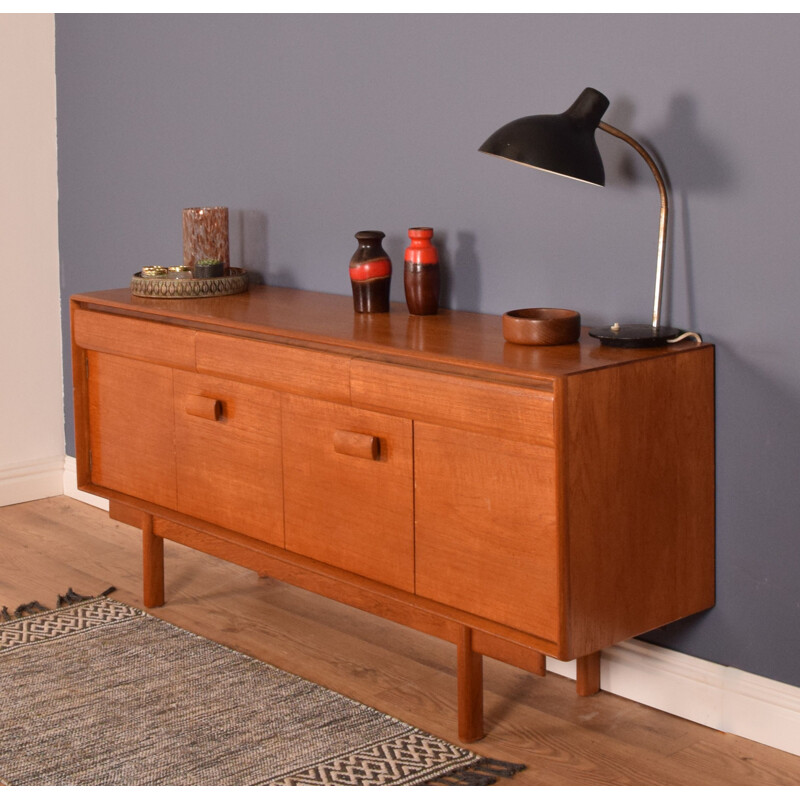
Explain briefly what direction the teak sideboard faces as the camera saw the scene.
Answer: facing the viewer and to the left of the viewer

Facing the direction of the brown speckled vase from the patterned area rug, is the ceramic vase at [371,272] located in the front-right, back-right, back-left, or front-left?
front-right

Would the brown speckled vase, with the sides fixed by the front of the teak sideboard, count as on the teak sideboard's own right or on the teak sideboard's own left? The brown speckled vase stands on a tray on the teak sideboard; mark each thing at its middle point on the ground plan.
on the teak sideboard's own right

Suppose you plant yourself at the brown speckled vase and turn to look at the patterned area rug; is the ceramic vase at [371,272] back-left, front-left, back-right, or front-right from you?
front-left

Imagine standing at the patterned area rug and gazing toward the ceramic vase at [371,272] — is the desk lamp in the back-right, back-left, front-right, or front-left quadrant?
front-right
